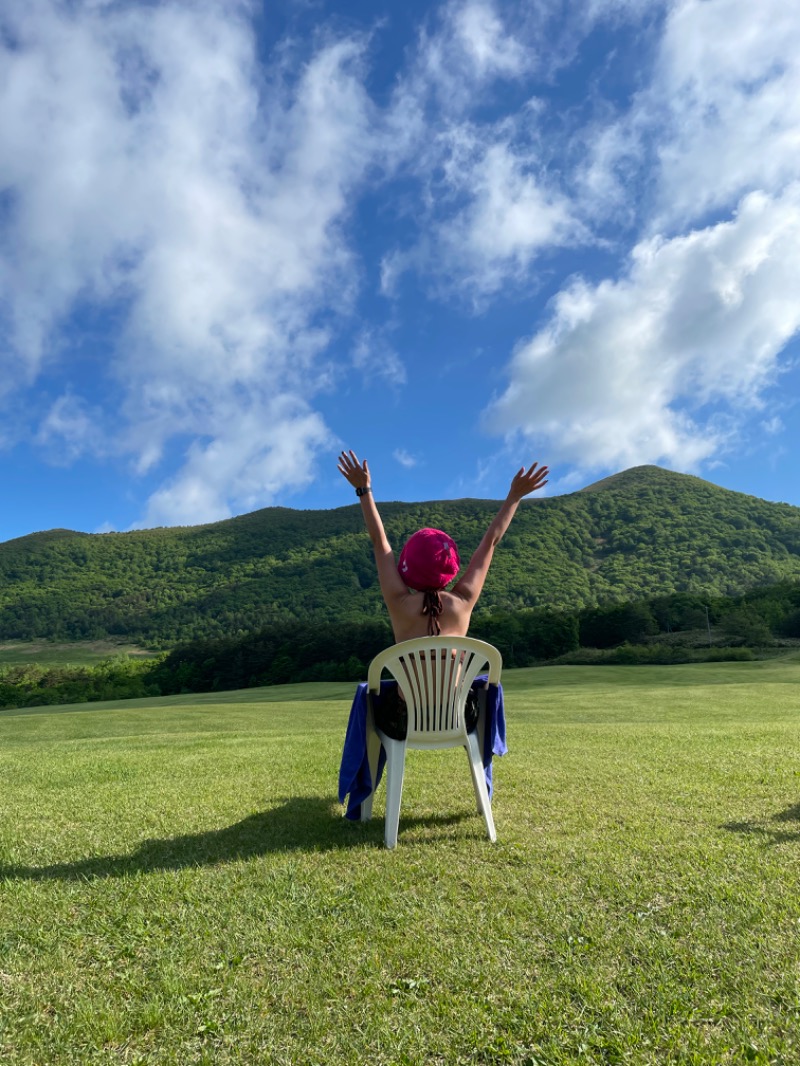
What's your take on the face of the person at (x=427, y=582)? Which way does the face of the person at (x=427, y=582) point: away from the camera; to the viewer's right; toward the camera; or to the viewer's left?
away from the camera

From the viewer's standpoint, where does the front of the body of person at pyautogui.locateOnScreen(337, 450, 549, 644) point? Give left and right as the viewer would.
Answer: facing away from the viewer

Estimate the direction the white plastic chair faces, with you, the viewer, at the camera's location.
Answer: facing away from the viewer
